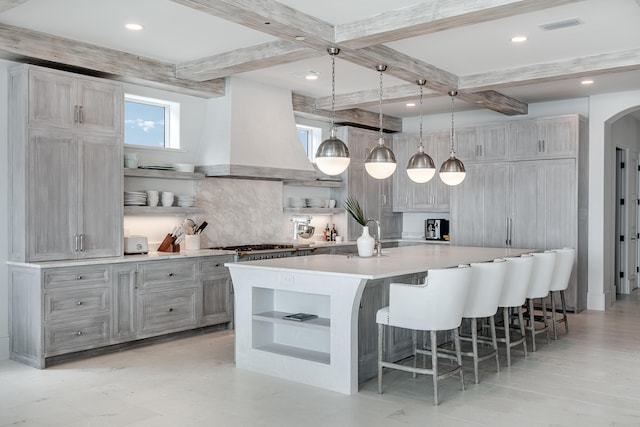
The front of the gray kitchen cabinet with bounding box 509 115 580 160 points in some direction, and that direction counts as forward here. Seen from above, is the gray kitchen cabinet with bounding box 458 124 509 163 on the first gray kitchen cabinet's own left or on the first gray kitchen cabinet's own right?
on the first gray kitchen cabinet's own right

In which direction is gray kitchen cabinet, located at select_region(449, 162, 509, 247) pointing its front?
toward the camera

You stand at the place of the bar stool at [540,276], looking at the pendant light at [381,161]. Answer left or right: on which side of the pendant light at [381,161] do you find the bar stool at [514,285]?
left

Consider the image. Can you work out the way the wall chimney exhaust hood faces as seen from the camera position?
facing the viewer and to the right of the viewer

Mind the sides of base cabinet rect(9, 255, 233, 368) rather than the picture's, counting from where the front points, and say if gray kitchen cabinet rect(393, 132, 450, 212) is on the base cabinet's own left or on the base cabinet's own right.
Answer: on the base cabinet's own left

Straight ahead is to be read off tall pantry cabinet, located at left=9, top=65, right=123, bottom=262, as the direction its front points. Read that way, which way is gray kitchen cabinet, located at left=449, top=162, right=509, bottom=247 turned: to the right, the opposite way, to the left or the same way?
to the right

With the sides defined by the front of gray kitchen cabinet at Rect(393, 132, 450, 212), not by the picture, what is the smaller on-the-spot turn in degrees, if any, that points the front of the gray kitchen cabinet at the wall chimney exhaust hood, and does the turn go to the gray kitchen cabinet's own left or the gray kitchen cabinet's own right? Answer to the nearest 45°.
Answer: approximately 45° to the gray kitchen cabinet's own right

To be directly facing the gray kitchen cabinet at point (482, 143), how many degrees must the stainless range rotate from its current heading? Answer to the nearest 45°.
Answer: approximately 45° to its left

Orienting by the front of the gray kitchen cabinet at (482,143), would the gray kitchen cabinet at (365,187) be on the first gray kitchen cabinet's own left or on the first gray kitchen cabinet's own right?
on the first gray kitchen cabinet's own right

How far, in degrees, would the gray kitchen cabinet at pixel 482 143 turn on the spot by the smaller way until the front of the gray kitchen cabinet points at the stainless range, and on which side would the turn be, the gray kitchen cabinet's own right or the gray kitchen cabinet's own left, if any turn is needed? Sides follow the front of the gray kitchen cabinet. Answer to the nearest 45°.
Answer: approximately 45° to the gray kitchen cabinet's own right

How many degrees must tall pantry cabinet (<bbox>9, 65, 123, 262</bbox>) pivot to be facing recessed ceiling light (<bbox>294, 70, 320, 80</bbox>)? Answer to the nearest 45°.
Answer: approximately 45° to its left

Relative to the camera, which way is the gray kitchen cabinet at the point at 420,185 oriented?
toward the camera

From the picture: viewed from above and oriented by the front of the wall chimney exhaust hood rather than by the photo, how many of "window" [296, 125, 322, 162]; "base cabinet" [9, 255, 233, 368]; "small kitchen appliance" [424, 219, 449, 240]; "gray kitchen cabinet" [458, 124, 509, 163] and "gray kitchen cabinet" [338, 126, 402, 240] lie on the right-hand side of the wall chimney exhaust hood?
1

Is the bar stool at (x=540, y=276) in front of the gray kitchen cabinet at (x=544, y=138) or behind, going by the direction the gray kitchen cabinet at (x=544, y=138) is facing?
in front

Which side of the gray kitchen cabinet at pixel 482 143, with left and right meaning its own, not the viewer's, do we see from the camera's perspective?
front

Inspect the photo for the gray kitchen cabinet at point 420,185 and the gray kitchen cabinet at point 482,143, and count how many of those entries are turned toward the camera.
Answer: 2

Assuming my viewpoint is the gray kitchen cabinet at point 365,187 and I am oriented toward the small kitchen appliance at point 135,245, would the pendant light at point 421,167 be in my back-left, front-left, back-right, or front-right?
front-left
